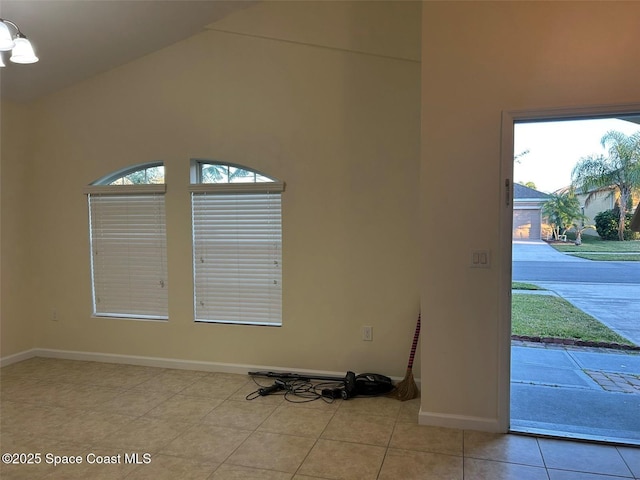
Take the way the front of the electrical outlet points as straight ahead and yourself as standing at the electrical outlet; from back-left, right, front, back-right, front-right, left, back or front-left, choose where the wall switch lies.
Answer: front-left

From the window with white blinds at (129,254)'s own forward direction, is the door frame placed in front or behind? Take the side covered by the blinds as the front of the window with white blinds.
in front

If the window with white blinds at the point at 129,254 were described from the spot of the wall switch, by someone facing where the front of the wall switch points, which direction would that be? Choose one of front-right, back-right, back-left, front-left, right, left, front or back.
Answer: right

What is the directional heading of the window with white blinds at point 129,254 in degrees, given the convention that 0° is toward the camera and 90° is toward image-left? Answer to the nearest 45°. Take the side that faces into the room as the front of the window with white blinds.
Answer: approximately 0°

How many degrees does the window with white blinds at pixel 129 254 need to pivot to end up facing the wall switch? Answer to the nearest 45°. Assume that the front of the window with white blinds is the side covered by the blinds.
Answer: approximately 45° to its left

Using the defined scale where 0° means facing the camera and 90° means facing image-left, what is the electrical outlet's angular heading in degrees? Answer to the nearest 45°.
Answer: approximately 0°

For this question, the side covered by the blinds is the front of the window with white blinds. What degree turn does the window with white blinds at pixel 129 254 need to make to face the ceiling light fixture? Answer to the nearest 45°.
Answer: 0° — it already faces it

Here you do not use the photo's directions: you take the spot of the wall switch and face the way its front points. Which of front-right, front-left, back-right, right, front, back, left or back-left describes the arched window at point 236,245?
right

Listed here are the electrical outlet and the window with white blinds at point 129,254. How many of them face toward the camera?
2
